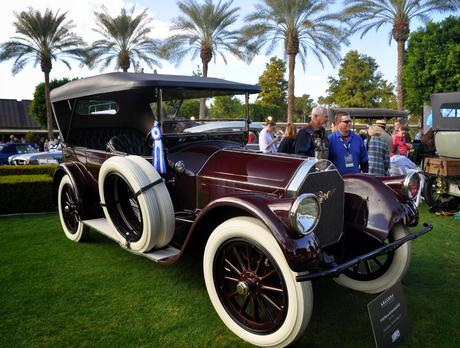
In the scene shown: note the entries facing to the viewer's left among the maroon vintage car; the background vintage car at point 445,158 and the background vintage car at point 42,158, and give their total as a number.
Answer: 1

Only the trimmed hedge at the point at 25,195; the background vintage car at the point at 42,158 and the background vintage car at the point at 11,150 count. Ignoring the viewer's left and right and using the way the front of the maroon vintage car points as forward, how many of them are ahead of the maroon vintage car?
0

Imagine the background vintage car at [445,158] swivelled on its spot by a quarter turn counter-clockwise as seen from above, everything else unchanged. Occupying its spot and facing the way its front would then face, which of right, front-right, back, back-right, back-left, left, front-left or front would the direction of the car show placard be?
left

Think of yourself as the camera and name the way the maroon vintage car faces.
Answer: facing the viewer and to the right of the viewer

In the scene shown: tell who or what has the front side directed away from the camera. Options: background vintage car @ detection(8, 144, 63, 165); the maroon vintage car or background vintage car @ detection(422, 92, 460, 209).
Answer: background vintage car @ detection(422, 92, 460, 209)

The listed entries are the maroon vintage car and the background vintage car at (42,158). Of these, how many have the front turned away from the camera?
0

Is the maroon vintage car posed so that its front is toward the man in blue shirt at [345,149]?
no

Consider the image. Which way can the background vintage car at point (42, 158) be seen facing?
to the viewer's left

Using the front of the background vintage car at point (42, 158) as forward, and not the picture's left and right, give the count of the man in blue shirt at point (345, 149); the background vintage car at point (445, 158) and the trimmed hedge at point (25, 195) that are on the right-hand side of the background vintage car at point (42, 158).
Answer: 0

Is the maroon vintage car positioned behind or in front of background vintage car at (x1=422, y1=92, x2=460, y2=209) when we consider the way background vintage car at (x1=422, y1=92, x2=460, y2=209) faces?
behind

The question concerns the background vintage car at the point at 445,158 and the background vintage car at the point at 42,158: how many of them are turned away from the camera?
1

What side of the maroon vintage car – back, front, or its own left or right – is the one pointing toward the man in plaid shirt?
left

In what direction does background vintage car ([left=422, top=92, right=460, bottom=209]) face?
away from the camera

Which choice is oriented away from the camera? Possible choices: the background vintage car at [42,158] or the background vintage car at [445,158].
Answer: the background vintage car at [445,158]

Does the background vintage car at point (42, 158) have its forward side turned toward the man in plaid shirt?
no

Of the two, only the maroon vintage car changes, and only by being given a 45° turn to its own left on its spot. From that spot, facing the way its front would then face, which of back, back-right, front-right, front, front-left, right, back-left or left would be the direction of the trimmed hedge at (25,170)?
back-left
